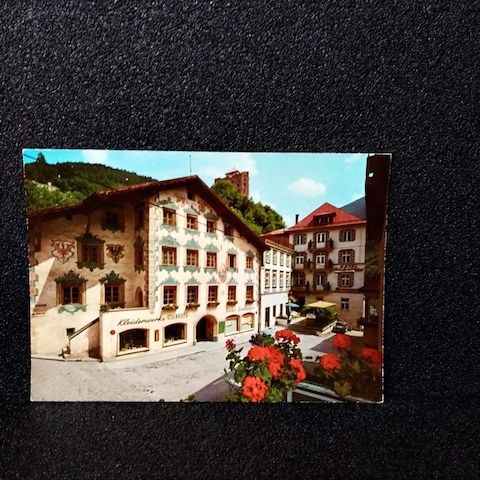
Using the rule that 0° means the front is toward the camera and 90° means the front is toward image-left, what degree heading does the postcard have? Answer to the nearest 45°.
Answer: approximately 0°
